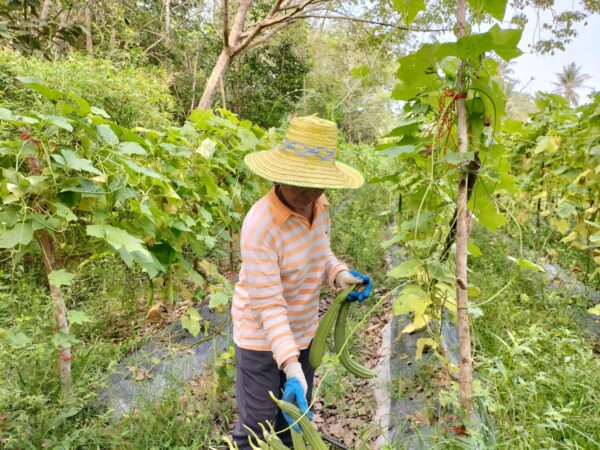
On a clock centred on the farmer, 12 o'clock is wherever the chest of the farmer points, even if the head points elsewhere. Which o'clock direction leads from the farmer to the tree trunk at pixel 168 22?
The tree trunk is roughly at 7 o'clock from the farmer.

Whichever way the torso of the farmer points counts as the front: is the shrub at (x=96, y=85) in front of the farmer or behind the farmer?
behind

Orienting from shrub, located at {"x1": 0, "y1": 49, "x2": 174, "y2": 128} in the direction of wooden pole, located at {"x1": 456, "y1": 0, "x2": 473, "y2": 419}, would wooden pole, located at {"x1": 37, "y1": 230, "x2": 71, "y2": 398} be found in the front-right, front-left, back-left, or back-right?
front-right

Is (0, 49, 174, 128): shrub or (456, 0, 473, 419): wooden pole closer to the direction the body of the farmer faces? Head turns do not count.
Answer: the wooden pole

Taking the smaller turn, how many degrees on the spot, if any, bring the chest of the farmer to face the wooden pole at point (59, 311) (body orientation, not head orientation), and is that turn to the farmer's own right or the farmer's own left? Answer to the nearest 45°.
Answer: approximately 135° to the farmer's own right

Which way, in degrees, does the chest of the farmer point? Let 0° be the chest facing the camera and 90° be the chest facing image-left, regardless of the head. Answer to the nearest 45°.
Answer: approximately 315°

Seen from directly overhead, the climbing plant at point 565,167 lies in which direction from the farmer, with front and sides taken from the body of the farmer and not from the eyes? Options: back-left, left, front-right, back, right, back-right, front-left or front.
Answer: left

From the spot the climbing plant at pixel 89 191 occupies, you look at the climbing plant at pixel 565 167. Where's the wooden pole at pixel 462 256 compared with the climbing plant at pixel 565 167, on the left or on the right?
right
